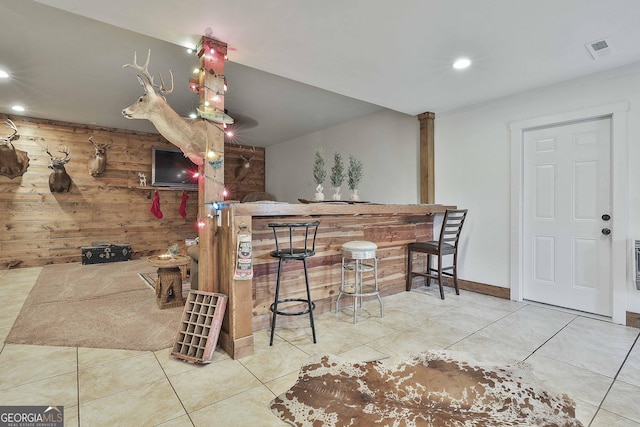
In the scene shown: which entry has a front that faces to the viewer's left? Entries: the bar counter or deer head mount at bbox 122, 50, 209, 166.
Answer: the deer head mount

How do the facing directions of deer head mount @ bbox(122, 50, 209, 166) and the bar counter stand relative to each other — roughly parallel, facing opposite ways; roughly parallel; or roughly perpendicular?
roughly perpendicular

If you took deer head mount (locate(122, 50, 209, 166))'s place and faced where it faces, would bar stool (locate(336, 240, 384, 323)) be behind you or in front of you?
behind

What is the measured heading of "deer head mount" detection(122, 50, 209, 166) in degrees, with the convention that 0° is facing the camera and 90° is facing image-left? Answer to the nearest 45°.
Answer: approximately 90°

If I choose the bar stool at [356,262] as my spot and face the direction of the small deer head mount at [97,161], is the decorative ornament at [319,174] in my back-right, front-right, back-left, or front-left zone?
front-right

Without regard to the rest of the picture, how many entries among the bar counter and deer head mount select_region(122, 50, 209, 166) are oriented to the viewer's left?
1

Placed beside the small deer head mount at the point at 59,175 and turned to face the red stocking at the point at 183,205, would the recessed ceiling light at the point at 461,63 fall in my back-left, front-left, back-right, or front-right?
front-right

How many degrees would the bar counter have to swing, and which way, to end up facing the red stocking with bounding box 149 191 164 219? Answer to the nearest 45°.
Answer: approximately 180°

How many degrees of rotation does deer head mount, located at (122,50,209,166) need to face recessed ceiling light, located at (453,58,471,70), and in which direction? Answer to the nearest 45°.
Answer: approximately 180°

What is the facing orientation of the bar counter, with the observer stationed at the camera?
facing the viewer and to the right of the viewer

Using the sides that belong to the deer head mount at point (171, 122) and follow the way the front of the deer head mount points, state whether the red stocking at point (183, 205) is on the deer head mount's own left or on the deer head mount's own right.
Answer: on the deer head mount's own right

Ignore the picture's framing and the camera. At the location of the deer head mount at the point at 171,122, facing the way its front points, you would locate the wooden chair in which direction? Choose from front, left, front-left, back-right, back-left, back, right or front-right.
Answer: back
